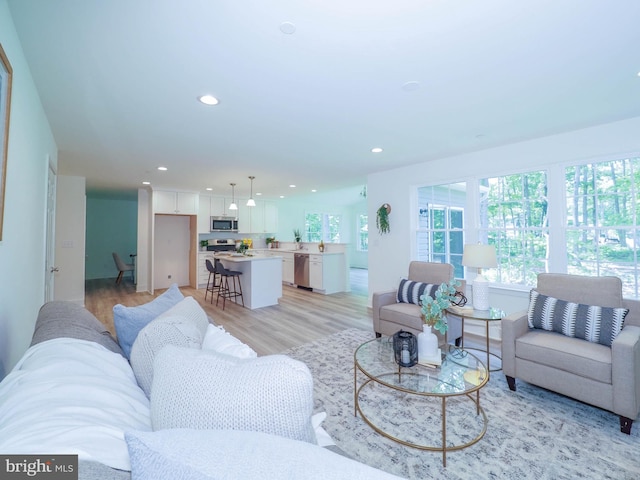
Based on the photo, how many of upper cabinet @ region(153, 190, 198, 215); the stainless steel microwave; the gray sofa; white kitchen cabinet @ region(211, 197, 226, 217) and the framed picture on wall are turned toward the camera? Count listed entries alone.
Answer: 3

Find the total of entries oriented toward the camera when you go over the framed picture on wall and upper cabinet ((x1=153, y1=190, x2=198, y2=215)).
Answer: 1

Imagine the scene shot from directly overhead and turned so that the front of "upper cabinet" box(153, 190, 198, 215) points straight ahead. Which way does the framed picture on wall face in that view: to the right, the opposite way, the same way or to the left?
to the left

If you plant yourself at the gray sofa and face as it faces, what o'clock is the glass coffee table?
The glass coffee table is roughly at 11 o'clock from the gray sofa.

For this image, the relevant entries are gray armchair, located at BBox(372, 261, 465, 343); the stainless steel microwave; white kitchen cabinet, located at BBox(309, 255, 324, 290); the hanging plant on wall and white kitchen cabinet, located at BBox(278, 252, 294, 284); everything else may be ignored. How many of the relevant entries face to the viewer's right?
0

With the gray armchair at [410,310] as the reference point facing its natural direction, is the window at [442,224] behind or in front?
behind

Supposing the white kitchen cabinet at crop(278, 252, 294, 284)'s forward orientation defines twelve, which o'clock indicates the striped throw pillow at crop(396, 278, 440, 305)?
The striped throw pillow is roughly at 10 o'clock from the white kitchen cabinet.

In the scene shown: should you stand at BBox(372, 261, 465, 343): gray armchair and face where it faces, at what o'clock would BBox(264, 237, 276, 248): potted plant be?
The potted plant is roughly at 3 o'clock from the gray armchair.

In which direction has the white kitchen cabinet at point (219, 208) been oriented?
toward the camera

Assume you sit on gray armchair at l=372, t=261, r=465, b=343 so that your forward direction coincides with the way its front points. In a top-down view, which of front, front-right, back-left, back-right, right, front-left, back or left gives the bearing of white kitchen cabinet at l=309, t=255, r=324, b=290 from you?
right

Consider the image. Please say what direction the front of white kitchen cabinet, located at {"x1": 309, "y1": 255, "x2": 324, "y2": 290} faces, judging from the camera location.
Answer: facing the viewer and to the left of the viewer

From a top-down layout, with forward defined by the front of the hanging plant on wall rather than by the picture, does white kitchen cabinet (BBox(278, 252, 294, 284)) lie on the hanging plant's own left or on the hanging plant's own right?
on the hanging plant's own right

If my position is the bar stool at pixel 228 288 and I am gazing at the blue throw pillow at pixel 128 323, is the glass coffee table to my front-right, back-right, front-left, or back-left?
front-left

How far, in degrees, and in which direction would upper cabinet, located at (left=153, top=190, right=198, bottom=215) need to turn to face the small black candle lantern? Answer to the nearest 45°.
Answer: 0° — it already faces it

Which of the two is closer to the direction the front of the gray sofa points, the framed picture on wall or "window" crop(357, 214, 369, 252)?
the window

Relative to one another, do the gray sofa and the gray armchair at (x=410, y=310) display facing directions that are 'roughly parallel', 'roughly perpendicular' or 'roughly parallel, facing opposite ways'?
roughly parallel, facing opposite ways
